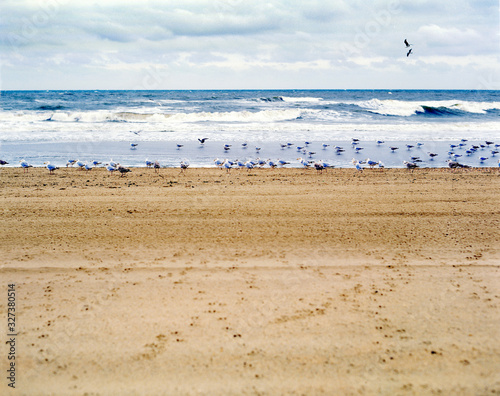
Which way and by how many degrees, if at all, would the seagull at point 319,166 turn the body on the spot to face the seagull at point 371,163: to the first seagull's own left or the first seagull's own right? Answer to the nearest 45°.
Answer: approximately 135° to the first seagull's own right

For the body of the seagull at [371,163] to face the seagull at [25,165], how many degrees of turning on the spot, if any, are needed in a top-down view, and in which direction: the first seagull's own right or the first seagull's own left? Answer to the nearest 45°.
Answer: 0° — it already faces it

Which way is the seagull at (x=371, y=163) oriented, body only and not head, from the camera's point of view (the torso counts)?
to the viewer's left

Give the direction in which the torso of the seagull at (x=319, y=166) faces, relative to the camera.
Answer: to the viewer's left

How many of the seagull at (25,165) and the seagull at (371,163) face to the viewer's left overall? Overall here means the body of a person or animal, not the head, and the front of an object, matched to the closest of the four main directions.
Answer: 2

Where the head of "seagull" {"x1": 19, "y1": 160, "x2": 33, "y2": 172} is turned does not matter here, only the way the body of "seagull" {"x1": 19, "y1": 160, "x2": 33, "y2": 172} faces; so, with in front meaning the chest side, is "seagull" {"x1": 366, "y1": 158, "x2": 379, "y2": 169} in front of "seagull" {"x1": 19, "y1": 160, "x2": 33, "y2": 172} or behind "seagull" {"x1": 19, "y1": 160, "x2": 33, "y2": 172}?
behind

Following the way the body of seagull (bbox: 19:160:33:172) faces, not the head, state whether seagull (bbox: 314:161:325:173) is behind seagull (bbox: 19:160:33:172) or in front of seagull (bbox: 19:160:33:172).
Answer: behind

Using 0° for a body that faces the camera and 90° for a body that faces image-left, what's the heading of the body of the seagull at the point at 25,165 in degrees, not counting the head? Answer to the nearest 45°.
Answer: approximately 90°
